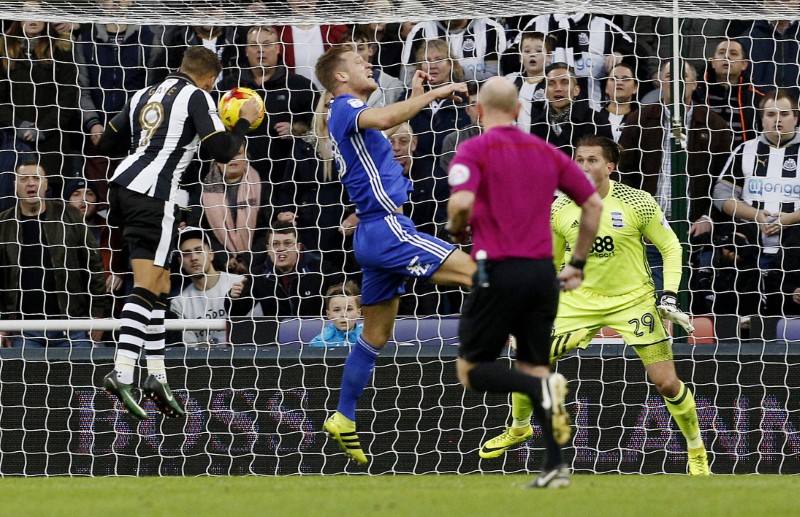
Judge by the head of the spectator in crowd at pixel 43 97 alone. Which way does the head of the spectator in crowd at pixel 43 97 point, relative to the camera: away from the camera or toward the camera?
toward the camera

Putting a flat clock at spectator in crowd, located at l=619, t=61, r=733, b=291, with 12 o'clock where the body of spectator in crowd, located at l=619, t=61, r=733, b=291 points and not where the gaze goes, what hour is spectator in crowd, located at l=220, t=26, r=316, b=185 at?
spectator in crowd, located at l=220, t=26, r=316, b=185 is roughly at 3 o'clock from spectator in crowd, located at l=619, t=61, r=733, b=291.

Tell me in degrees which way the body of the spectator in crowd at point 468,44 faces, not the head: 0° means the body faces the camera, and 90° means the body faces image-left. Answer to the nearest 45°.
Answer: approximately 0°

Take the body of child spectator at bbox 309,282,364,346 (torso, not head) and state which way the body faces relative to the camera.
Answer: toward the camera

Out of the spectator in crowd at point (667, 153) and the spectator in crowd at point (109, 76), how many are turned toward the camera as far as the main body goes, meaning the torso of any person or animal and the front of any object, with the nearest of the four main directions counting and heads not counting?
2

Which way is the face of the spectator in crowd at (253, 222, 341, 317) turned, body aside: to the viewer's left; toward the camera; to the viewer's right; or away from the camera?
toward the camera

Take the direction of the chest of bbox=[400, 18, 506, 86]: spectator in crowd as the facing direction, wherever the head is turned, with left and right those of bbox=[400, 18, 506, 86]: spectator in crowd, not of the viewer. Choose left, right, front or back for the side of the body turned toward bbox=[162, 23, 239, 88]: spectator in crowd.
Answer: right

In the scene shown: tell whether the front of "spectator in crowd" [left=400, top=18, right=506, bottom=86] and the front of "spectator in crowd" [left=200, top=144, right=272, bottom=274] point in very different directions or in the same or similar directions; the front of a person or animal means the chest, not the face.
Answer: same or similar directions

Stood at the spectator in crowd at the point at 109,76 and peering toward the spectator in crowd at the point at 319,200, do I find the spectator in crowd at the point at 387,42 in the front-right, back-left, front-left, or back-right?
front-left

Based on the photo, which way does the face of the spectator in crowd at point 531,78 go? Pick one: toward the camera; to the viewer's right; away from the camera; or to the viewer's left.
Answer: toward the camera

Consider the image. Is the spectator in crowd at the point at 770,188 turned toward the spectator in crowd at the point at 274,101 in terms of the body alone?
no

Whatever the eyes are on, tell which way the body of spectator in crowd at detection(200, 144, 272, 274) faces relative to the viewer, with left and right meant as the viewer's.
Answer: facing the viewer

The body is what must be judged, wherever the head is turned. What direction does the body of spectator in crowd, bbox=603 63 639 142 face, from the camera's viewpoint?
toward the camera

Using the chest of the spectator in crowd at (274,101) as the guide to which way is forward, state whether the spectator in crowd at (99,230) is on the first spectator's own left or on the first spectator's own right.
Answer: on the first spectator's own right
